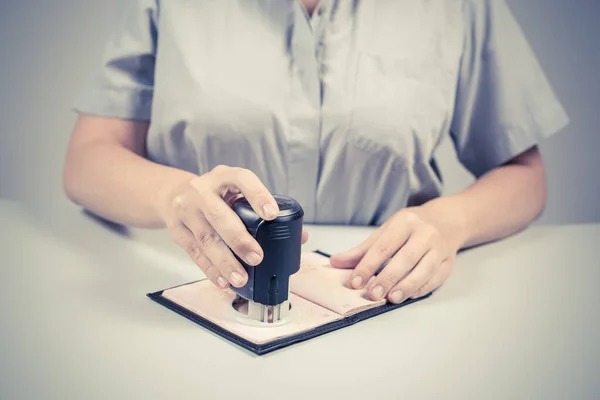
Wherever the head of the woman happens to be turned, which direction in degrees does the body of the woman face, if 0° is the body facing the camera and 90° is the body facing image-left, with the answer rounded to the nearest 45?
approximately 0°
